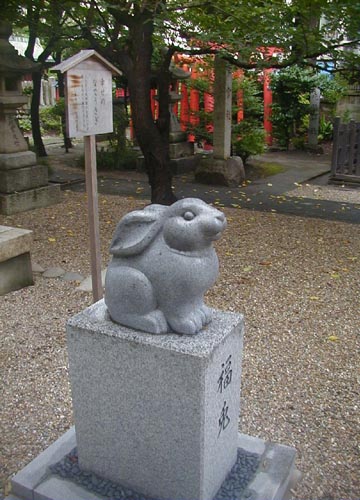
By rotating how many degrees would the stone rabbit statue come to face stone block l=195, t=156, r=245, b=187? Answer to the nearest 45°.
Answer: approximately 135° to its left

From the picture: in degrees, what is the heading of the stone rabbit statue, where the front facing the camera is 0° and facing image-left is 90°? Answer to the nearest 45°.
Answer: approximately 315°

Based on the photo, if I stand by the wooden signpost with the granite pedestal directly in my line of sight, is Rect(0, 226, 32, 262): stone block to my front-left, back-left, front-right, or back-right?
back-right

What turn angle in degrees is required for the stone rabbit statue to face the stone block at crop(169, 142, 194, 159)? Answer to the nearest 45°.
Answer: approximately 135° to its left

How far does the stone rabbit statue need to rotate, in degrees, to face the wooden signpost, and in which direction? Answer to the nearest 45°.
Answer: approximately 135° to its left

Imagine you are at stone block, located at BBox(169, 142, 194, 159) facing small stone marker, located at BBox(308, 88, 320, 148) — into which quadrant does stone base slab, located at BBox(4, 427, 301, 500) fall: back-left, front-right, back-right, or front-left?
back-right

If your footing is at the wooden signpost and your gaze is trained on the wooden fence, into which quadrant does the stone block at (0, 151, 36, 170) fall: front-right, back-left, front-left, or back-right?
front-left

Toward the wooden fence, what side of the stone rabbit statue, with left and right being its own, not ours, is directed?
left

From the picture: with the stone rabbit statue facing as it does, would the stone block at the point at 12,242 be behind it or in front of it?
behind

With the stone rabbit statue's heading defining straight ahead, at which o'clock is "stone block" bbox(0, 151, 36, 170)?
The stone block is roughly at 7 o'clock from the stone rabbit statue.
